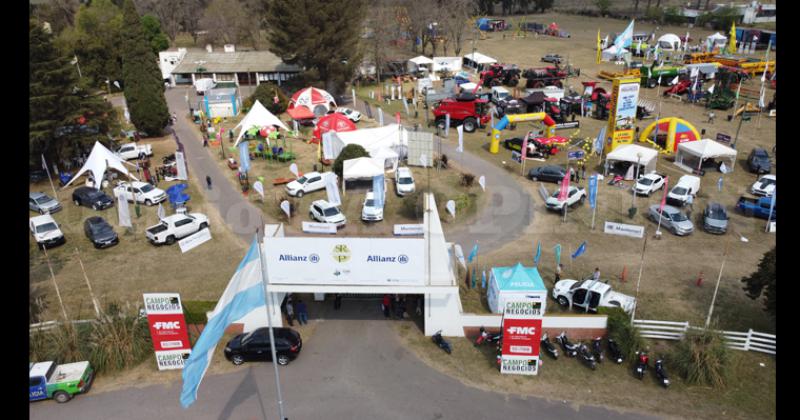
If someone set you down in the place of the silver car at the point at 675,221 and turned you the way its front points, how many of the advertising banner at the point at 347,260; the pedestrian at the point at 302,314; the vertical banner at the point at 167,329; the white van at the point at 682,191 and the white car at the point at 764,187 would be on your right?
3

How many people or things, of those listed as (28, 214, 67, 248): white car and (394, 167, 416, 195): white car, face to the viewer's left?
0

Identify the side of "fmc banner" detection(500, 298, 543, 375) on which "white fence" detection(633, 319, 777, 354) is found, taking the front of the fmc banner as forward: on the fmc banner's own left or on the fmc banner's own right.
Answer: on the fmc banner's own left

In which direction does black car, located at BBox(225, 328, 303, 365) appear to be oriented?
to the viewer's left

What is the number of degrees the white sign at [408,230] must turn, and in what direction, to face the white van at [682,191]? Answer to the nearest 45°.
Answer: approximately 90° to its left

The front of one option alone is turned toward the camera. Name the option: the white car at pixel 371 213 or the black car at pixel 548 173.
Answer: the white car

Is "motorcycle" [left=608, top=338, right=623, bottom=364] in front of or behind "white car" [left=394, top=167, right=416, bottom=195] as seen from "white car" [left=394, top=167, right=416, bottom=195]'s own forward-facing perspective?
in front

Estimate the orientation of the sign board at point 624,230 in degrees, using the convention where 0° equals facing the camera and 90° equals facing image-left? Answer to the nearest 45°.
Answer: approximately 0°

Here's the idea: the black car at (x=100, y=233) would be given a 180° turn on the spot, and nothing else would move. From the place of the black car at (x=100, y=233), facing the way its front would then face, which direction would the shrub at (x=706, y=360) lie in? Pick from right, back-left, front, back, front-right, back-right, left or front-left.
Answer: back

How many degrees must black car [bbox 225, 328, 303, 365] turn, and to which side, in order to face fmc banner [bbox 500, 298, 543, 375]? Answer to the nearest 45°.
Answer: approximately 180°

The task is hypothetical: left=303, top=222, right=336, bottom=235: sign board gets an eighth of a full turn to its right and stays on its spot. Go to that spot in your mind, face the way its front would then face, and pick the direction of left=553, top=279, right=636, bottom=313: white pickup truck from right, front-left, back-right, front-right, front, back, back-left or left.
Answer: left

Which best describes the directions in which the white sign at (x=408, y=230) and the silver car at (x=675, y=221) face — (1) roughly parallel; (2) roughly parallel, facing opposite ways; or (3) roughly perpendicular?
roughly parallel
